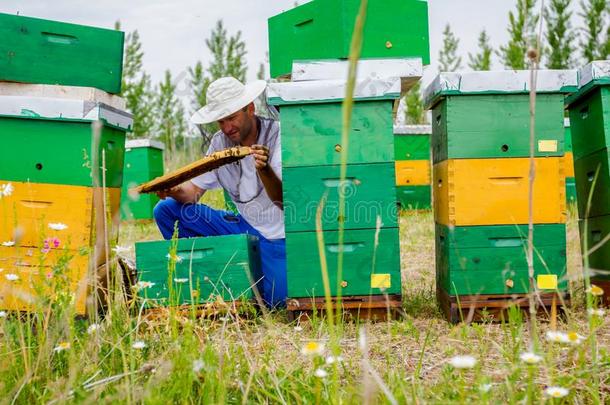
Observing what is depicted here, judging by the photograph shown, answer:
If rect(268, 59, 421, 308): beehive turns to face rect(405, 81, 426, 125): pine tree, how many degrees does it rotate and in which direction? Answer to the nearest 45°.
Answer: approximately 180°

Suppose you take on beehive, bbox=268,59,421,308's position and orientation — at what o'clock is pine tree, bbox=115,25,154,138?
The pine tree is roughly at 5 o'clock from the beehive.

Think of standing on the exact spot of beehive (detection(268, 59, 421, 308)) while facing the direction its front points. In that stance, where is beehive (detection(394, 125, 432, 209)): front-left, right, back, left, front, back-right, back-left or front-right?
back

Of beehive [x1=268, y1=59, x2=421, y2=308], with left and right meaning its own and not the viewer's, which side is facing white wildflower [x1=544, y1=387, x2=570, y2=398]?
front

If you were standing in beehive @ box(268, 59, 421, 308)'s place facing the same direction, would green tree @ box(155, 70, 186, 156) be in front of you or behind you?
behind

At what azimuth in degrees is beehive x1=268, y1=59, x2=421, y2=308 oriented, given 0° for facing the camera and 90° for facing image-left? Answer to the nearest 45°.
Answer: approximately 0°

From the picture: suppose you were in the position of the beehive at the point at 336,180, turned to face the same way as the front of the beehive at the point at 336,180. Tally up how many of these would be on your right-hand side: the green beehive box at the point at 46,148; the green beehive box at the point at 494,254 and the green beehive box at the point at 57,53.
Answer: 2

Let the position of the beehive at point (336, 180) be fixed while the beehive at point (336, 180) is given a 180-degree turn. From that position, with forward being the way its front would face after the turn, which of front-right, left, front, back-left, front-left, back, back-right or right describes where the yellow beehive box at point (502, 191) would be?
right

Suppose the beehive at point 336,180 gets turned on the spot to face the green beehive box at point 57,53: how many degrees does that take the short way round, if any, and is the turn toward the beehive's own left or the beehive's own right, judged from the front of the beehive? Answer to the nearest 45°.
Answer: approximately 90° to the beehive's own right

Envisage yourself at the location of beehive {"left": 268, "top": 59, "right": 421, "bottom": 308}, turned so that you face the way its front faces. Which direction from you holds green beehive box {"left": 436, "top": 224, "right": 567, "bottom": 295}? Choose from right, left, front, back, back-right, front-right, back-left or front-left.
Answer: left

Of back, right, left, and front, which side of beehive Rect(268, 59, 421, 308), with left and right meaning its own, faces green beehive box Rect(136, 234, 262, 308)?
right

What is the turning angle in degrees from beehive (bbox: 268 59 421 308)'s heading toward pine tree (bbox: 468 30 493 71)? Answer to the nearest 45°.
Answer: approximately 180°

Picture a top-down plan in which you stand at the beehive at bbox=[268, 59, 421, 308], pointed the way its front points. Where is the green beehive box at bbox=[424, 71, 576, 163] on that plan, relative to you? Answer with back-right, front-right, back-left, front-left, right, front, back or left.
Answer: left

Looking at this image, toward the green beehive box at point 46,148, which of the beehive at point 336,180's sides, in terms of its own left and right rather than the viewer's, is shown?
right
